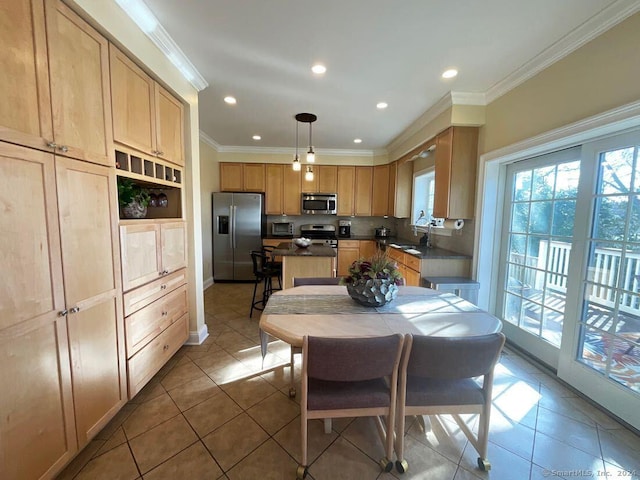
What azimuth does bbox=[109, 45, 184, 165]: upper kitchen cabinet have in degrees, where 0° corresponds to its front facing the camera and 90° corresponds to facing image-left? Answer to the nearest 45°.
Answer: approximately 315°

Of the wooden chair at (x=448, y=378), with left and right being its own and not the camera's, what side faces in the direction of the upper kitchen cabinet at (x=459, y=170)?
front

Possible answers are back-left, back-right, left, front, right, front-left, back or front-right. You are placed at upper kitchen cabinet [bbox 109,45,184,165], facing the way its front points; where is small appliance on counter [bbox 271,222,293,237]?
left

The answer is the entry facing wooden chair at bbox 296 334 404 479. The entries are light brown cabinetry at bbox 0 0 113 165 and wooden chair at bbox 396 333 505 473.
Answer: the light brown cabinetry

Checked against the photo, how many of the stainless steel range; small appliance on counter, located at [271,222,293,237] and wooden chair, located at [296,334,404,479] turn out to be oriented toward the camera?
2

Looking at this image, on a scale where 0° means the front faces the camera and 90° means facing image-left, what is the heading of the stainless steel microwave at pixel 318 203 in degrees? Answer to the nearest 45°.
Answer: approximately 0°

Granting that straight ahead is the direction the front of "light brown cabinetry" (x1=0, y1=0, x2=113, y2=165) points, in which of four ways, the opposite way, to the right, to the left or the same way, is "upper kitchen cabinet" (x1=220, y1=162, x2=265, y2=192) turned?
to the right

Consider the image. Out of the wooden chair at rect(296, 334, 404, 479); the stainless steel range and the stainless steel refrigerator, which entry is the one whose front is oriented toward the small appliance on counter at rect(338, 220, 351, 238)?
the wooden chair

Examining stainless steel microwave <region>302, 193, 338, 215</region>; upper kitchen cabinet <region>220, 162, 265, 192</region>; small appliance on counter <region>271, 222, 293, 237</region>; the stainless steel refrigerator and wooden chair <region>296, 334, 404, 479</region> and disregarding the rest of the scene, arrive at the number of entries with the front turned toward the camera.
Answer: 4

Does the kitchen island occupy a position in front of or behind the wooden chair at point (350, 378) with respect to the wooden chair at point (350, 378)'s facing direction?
in front

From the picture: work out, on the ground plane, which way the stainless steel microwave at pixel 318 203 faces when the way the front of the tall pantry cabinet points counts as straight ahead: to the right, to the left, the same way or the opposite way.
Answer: to the right

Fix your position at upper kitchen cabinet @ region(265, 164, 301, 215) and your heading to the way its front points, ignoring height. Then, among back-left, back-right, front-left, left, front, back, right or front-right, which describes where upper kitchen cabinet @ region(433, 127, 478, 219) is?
front-left

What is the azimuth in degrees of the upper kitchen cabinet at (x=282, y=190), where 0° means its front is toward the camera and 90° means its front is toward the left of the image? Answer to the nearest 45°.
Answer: approximately 0°

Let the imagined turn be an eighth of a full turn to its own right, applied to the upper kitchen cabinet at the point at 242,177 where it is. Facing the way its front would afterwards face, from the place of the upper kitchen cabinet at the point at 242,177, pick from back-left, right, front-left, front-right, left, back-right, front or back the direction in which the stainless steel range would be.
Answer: back-left

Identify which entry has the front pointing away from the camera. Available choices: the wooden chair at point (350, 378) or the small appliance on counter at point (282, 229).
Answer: the wooden chair
